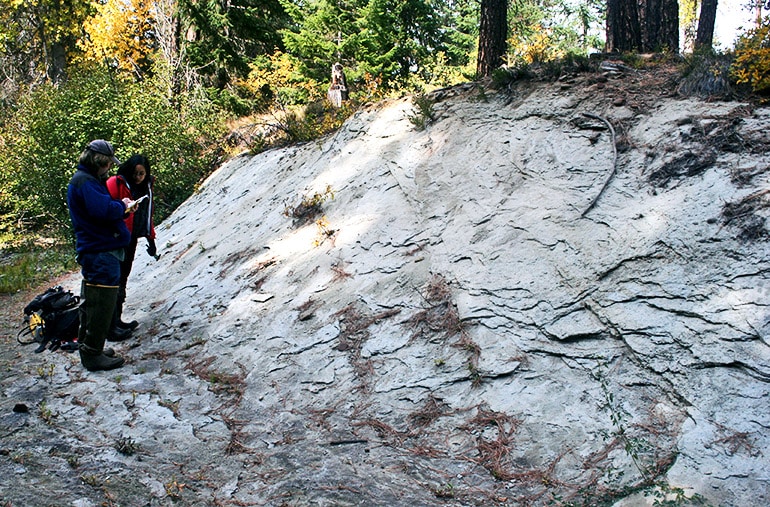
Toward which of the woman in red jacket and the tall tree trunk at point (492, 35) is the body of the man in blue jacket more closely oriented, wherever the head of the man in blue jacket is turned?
the tall tree trunk

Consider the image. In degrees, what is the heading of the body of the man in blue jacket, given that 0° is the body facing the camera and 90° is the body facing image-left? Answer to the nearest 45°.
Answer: approximately 270°

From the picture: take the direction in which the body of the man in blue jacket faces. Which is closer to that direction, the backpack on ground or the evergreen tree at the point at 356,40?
the evergreen tree

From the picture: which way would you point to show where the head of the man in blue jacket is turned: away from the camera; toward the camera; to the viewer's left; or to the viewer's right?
to the viewer's right

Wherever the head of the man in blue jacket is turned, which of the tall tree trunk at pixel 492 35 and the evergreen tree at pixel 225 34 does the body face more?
the tall tree trunk

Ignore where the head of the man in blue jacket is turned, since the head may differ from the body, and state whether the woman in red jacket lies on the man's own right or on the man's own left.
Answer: on the man's own left

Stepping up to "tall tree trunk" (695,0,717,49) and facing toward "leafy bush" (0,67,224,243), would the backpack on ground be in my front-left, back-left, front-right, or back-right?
front-left

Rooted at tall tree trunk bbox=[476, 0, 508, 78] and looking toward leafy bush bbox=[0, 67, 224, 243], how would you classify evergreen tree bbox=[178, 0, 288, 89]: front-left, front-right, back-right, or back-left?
front-right

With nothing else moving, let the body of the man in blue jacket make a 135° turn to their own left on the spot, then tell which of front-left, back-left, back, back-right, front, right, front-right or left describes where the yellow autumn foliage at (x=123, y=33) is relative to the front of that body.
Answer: front-right

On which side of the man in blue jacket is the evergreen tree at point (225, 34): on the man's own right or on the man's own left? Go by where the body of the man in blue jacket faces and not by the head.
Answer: on the man's own left

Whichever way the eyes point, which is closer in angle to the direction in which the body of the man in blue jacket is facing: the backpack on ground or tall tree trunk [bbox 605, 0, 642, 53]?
the tall tree trunk

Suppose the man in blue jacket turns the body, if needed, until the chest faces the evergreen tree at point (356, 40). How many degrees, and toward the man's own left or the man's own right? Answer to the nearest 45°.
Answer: approximately 45° to the man's own left

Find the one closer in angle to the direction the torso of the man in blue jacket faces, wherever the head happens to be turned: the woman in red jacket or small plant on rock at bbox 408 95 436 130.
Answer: the small plant on rock

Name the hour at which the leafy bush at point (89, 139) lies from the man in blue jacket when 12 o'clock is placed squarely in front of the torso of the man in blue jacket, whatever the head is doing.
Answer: The leafy bush is roughly at 9 o'clock from the man in blue jacket.
